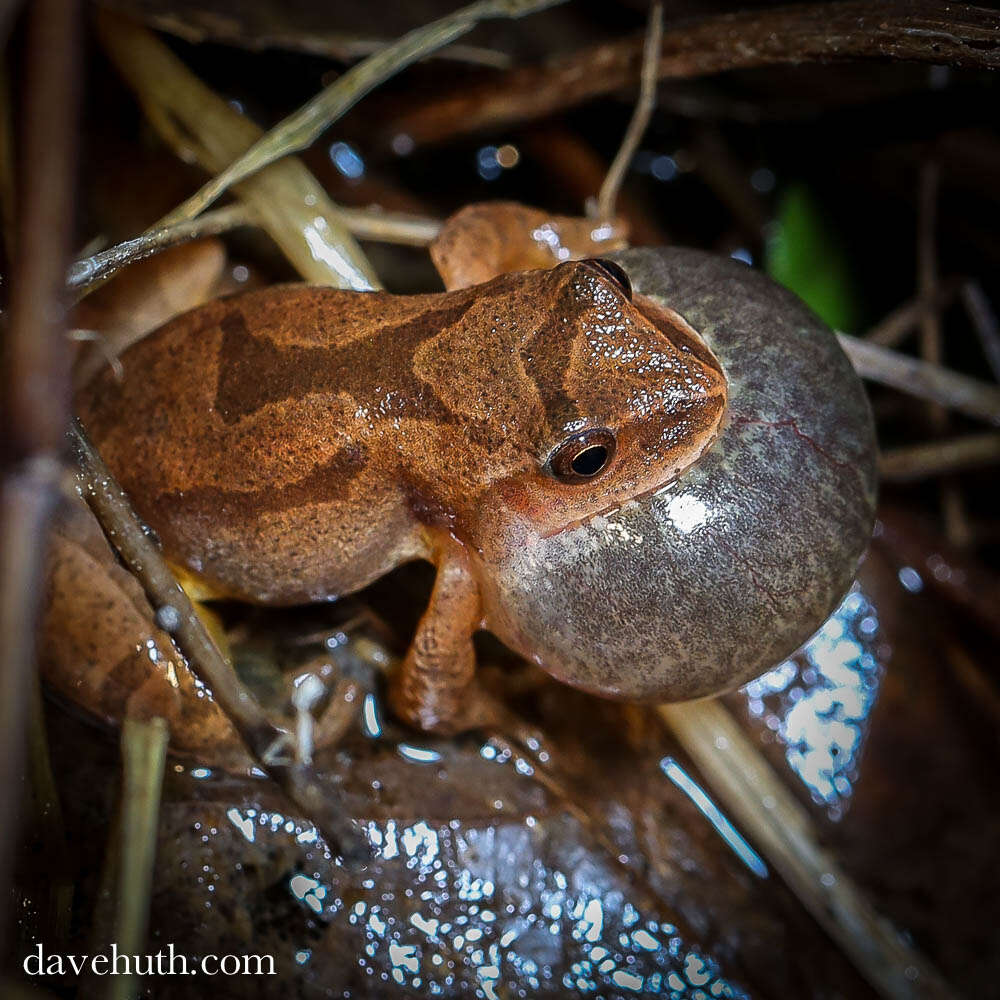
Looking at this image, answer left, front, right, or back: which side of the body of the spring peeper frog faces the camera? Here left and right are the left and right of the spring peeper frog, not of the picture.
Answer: right

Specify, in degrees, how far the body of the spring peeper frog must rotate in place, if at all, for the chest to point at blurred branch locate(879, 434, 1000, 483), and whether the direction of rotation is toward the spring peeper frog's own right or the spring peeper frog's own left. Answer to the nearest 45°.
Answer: approximately 45° to the spring peeper frog's own left
